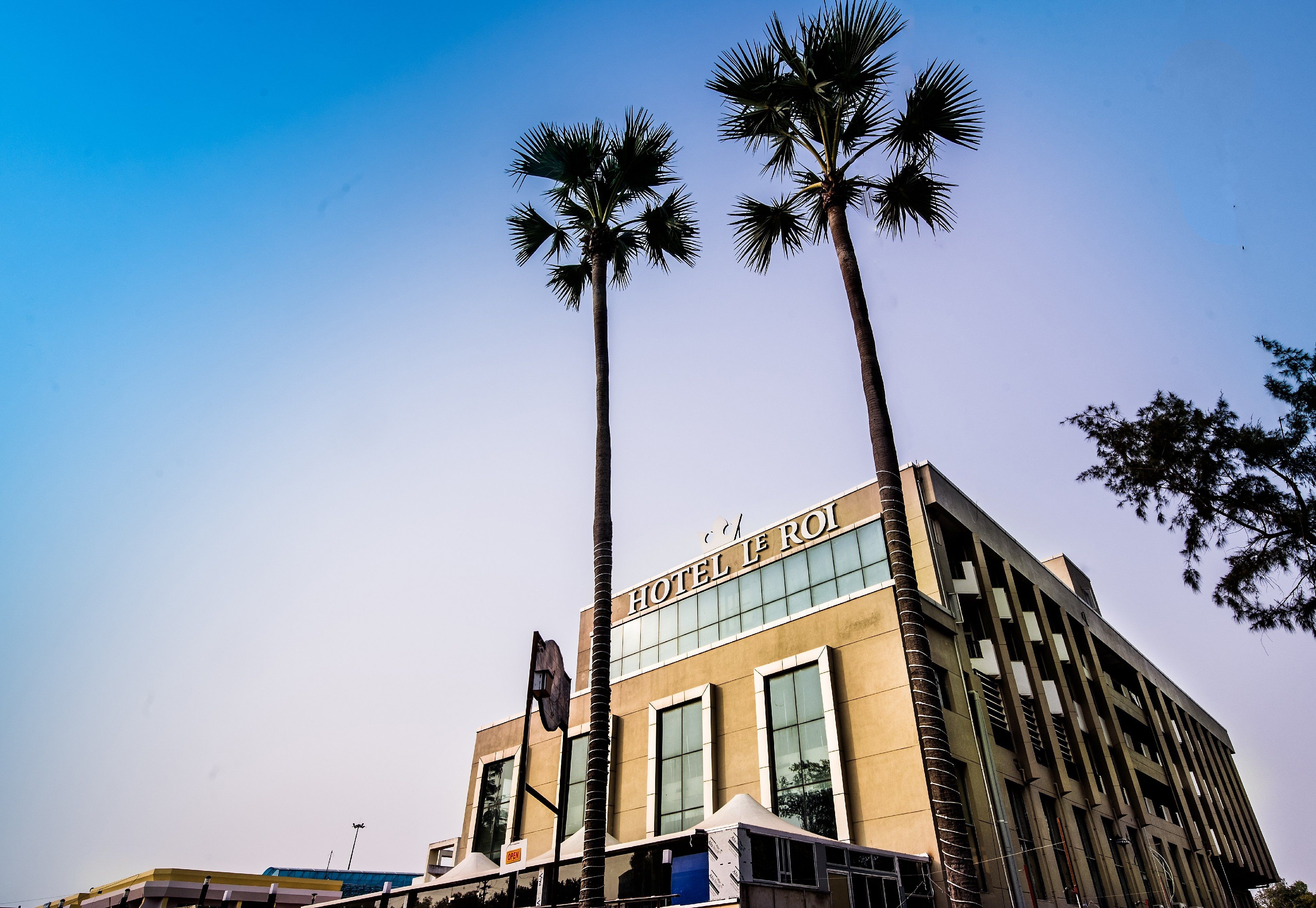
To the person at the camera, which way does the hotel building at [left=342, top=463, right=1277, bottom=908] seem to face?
facing the viewer and to the left of the viewer
